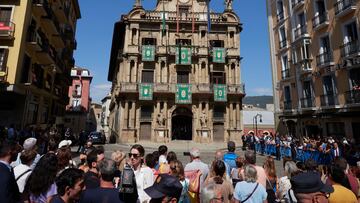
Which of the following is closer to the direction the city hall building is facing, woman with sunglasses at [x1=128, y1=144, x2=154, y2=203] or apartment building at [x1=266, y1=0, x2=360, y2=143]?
the woman with sunglasses

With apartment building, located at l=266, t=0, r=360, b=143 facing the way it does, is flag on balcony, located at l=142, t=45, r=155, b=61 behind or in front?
in front

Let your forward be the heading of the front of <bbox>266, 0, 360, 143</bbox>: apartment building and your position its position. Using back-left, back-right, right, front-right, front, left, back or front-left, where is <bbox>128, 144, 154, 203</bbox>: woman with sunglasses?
front-left

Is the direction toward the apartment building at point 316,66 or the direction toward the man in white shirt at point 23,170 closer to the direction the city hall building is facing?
the man in white shirt

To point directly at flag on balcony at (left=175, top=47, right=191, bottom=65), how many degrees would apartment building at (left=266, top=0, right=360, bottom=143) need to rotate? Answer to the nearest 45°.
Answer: approximately 45° to its right

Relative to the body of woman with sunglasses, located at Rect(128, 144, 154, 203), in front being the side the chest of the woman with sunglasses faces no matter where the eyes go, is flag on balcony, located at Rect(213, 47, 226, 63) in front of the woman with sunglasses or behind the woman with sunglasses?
behind

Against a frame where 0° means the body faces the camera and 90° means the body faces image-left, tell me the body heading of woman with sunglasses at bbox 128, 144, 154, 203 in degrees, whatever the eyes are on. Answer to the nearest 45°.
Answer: approximately 45°

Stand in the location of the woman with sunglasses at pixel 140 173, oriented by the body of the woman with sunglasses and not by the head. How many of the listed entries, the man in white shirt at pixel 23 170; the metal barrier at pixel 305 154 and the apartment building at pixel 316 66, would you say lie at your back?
2

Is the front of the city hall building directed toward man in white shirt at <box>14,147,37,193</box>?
yes

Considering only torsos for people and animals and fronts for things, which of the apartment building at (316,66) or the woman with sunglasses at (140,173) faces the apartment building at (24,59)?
the apartment building at (316,66)

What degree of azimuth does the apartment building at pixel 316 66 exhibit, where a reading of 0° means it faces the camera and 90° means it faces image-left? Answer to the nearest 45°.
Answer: approximately 45°

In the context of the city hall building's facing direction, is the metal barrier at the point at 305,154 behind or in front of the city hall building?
in front

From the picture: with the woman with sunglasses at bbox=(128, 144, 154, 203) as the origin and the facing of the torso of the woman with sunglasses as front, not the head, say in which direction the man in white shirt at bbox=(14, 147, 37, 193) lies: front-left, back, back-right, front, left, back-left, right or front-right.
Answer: front-right

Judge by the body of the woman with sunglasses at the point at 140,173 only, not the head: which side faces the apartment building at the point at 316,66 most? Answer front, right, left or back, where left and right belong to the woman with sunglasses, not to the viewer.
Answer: back
